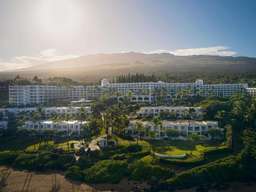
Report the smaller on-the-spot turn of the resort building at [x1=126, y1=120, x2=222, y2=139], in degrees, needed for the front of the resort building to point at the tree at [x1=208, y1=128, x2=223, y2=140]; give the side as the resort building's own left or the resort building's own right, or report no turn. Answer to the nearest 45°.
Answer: approximately 90° to the resort building's own left

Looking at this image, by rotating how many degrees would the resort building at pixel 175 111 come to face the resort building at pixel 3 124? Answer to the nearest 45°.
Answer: approximately 90° to its right

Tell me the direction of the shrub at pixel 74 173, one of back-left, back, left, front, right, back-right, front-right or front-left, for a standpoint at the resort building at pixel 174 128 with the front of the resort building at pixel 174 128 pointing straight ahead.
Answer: front-right

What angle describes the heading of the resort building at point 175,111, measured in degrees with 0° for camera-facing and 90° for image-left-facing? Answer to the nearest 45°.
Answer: approximately 0°

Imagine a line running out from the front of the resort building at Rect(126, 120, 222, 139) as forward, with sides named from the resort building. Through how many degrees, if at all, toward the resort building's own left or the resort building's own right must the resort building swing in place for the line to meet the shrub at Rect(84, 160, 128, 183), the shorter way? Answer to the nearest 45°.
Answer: approximately 45° to the resort building's own right

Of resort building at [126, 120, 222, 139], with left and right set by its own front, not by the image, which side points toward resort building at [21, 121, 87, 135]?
right

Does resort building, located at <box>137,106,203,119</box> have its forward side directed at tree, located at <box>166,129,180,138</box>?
yes

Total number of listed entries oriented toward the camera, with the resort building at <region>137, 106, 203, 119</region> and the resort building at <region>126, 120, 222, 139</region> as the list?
2

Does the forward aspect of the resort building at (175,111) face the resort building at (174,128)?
yes

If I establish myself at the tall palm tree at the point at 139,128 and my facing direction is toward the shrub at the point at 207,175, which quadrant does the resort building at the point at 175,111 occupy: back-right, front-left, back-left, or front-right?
back-left

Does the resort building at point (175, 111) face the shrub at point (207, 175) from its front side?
yes
